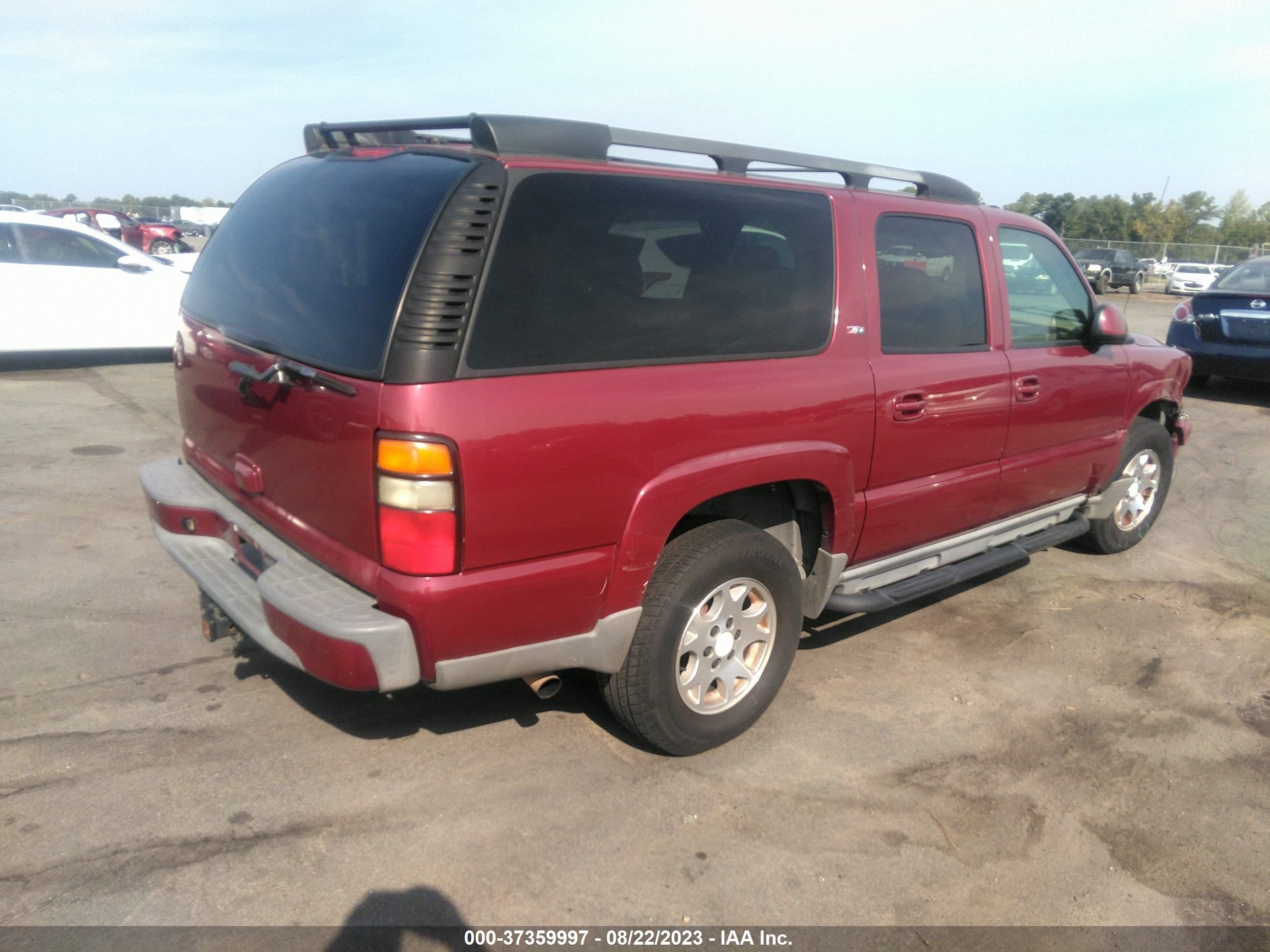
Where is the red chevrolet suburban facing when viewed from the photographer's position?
facing away from the viewer and to the right of the viewer

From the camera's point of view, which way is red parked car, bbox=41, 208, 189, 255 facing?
to the viewer's right

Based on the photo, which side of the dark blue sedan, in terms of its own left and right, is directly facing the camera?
back

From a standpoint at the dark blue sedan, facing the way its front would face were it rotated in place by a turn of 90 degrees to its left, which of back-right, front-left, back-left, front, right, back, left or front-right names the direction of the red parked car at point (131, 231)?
front

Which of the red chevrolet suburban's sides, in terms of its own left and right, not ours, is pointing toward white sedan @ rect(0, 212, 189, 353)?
left

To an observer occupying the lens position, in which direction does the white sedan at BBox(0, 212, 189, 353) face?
facing to the right of the viewer

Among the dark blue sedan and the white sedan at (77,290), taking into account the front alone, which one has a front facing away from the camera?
the dark blue sedan

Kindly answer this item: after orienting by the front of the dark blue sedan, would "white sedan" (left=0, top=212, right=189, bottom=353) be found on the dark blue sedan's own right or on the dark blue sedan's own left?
on the dark blue sedan's own left

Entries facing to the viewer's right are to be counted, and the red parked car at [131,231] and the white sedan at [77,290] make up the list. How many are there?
2

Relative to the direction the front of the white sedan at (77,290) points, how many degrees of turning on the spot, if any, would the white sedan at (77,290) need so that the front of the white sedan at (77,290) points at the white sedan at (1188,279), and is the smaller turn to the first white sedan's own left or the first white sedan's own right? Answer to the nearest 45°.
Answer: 0° — it already faces it

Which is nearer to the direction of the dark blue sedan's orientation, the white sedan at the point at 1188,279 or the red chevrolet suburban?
the white sedan

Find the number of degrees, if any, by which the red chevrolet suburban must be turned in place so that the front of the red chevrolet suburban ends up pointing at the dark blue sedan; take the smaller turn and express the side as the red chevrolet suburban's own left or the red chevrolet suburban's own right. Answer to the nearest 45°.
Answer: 0° — it already faces it

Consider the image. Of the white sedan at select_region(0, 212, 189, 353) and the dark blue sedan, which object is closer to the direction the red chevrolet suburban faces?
the dark blue sedan

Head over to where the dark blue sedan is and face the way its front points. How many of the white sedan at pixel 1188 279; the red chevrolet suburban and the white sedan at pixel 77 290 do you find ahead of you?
1

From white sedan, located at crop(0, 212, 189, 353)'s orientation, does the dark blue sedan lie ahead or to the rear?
ahead

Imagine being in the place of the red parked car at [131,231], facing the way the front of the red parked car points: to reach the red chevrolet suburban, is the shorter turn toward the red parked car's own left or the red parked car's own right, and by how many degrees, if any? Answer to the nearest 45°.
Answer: approximately 90° to the red parked car's own right
